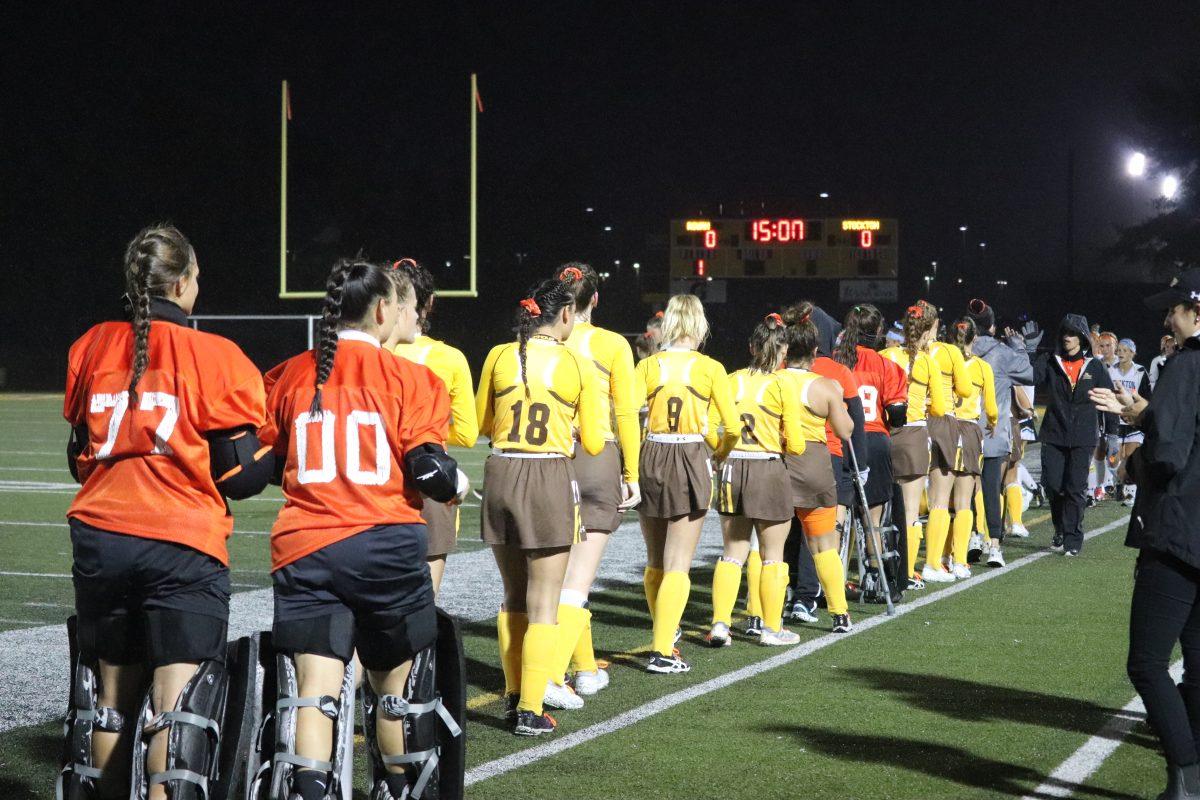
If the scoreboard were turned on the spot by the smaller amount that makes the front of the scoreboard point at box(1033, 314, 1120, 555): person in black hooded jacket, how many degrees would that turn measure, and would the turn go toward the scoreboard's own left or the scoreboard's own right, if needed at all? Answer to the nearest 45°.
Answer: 0° — it already faces them

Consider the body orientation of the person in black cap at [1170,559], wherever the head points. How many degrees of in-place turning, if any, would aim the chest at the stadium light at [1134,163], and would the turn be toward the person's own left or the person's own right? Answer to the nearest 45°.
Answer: approximately 90° to the person's own right

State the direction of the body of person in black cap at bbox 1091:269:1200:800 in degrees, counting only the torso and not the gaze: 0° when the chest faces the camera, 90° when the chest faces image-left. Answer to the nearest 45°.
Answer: approximately 90°

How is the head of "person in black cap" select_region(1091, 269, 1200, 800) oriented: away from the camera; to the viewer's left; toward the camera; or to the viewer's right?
to the viewer's left

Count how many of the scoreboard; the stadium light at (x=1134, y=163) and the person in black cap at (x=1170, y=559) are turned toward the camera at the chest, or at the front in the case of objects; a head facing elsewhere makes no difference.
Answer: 2

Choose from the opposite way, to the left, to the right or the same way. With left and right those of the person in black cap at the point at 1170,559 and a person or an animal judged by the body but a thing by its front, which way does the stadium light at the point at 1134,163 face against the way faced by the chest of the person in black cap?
to the left

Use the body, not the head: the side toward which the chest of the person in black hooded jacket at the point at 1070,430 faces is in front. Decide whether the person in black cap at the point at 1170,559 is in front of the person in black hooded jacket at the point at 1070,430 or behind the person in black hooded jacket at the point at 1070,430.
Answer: in front

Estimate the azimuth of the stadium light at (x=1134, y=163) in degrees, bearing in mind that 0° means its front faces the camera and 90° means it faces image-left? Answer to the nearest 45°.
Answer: approximately 0°

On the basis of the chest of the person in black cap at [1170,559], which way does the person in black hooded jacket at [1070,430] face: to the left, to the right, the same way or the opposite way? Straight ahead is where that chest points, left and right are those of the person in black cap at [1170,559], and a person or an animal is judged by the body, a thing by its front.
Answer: to the left
